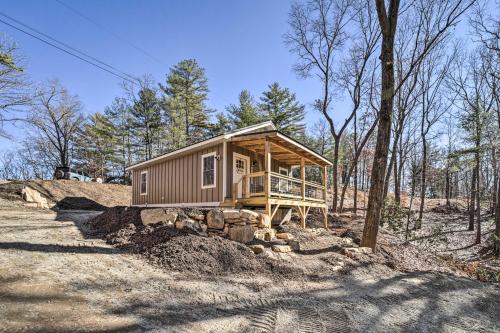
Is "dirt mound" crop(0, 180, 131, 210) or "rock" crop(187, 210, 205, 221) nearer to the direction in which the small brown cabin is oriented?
the rock

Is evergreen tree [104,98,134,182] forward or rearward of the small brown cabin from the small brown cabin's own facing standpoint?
rearward

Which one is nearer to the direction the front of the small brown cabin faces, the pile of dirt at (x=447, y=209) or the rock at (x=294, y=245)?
the rock

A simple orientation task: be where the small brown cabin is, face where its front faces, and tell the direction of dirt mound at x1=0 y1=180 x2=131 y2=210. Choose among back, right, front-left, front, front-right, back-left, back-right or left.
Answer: back

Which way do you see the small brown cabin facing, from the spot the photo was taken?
facing the viewer and to the right of the viewer

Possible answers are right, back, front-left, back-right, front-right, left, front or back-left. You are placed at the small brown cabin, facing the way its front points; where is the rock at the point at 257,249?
front-right

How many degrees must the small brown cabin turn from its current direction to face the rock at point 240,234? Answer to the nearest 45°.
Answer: approximately 45° to its right
